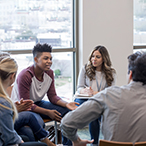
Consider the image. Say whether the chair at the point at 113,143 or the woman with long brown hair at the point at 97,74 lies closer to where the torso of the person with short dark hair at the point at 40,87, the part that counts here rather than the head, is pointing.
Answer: the chair

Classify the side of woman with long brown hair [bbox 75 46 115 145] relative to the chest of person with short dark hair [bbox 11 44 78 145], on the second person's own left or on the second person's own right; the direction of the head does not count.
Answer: on the second person's own left

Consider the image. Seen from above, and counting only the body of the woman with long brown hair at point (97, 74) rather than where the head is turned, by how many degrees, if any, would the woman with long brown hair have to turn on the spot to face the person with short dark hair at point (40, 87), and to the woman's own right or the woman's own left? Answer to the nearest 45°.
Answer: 0° — they already face them

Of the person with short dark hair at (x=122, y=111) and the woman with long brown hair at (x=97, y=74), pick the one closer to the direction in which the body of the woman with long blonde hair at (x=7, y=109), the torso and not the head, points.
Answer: the woman with long brown hair

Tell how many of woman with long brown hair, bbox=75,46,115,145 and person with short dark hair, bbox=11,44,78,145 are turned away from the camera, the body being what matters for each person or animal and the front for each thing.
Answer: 0

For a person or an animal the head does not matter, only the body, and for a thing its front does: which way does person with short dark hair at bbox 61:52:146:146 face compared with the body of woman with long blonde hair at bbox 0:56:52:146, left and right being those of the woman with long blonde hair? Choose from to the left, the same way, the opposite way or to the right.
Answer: to the left

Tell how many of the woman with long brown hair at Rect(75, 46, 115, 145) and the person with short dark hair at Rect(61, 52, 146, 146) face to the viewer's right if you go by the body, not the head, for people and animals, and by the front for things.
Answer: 0

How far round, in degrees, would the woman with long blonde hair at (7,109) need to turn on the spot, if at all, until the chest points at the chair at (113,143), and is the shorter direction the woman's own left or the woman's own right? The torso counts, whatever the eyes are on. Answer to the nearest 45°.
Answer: approximately 90° to the woman's own right

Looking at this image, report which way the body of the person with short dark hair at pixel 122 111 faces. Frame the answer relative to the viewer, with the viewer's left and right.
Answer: facing away from the viewer and to the left of the viewer

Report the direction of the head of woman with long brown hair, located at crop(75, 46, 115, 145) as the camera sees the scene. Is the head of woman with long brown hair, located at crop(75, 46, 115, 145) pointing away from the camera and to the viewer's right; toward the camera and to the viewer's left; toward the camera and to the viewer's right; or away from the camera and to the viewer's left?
toward the camera and to the viewer's left

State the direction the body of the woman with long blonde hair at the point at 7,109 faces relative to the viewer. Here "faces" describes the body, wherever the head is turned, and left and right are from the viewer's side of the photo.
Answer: facing away from the viewer and to the right of the viewer

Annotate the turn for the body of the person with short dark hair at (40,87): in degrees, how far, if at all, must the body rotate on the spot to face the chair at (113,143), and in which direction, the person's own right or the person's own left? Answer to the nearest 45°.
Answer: approximately 45° to the person's own right

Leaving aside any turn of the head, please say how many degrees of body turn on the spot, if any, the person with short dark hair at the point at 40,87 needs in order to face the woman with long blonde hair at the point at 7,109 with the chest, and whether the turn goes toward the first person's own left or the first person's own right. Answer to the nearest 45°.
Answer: approximately 45° to the first person's own right

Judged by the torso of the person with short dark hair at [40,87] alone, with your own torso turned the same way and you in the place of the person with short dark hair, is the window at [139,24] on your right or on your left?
on your left

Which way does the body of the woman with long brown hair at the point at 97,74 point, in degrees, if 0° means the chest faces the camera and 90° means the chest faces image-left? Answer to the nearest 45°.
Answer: approximately 45°

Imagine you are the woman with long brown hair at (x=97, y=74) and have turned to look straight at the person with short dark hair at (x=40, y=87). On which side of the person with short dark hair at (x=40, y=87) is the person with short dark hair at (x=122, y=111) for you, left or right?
left

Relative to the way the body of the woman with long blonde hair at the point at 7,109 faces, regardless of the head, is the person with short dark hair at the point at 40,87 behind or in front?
in front

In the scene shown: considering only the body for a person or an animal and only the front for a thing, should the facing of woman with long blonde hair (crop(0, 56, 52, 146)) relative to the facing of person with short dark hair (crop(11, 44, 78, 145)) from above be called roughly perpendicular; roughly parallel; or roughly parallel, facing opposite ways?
roughly perpendicular

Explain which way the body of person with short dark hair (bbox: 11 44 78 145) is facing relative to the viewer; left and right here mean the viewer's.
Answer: facing the viewer and to the right of the viewer
